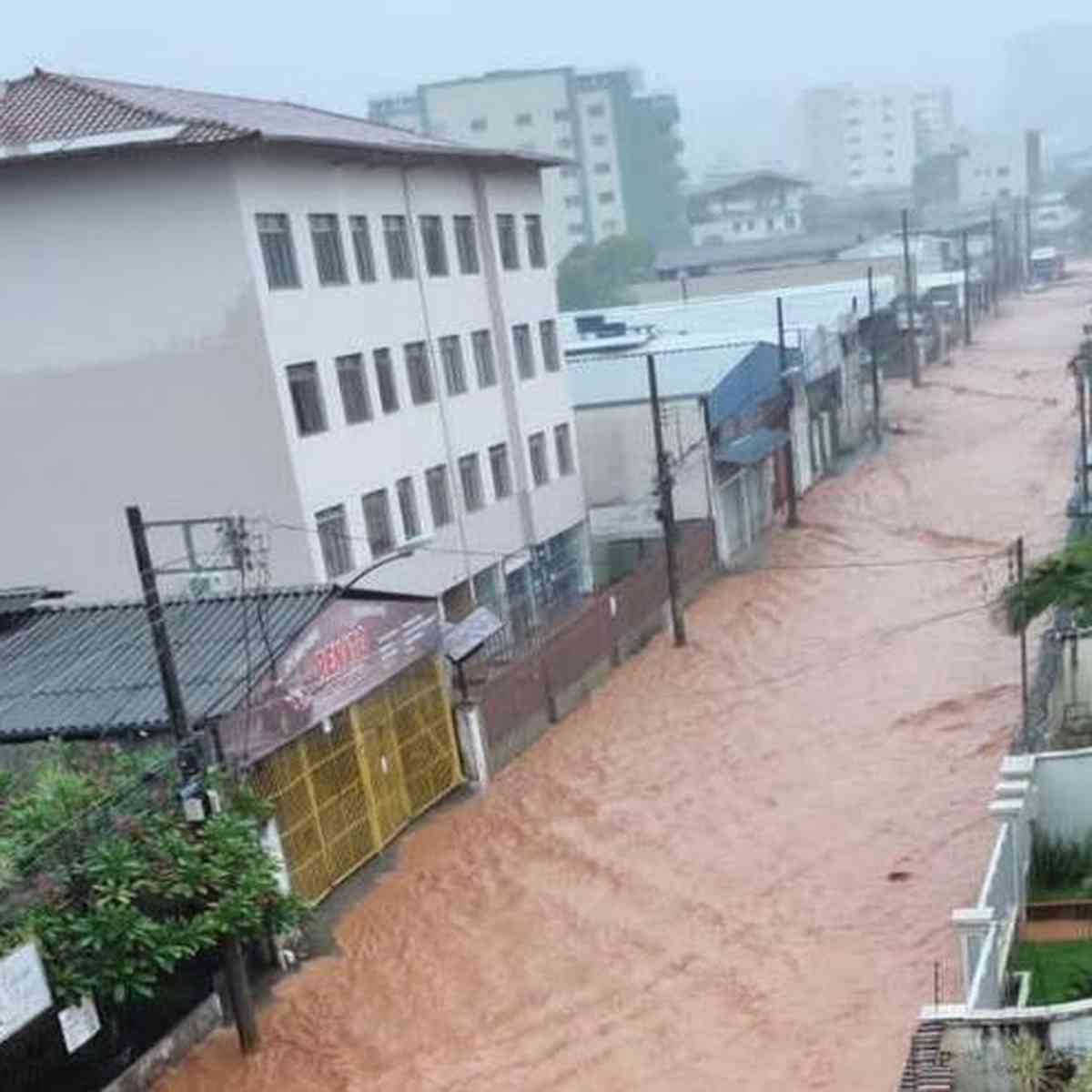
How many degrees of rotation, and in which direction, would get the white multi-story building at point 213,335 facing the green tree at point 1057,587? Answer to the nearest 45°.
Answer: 0° — it already faces it

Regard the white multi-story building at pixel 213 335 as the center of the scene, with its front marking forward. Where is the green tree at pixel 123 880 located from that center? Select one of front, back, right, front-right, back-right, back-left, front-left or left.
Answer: front-right

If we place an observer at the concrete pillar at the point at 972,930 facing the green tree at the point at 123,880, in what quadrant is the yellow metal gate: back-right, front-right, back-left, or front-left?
front-right

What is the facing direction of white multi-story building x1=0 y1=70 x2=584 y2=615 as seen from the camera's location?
facing the viewer and to the right of the viewer

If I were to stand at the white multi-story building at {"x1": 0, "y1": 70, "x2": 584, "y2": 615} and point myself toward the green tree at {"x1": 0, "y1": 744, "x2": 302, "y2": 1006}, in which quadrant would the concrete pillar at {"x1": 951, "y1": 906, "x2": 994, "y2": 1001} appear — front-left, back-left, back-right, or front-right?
front-left

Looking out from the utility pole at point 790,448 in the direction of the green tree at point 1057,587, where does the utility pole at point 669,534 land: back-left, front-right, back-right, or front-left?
front-right

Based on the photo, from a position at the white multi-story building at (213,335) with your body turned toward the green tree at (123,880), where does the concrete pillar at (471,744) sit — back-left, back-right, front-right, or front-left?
front-left
